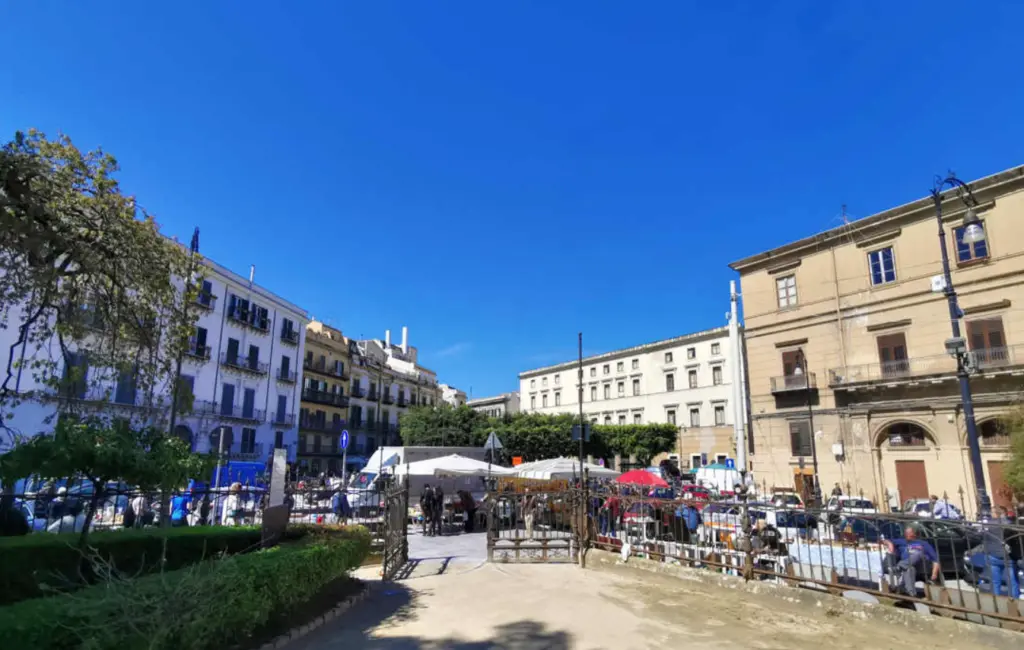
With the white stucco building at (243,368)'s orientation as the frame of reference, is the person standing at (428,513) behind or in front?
in front

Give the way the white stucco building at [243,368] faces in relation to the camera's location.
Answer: facing the viewer and to the right of the viewer

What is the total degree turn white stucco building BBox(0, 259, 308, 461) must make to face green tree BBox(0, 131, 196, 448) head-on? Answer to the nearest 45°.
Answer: approximately 45° to its right

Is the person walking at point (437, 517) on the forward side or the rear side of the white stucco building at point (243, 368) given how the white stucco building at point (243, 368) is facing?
on the forward side

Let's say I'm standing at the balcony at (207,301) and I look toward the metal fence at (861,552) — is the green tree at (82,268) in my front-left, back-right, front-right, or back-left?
front-right
